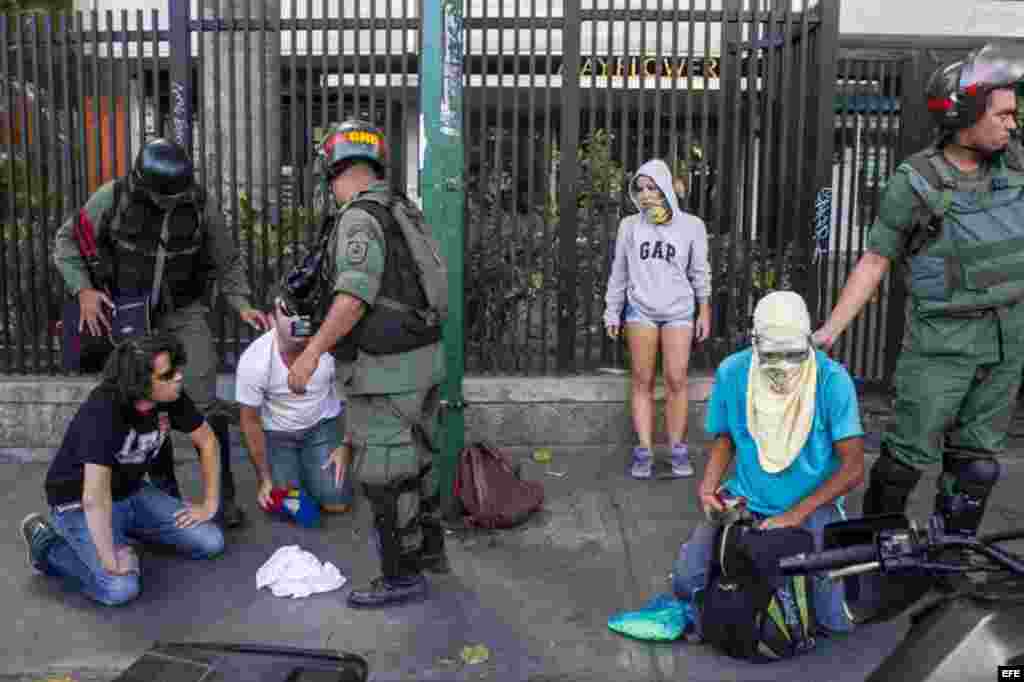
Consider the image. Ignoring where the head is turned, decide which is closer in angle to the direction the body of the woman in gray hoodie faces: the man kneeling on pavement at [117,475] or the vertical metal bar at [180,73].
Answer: the man kneeling on pavement

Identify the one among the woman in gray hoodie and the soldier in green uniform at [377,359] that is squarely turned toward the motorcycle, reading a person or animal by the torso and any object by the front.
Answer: the woman in gray hoodie

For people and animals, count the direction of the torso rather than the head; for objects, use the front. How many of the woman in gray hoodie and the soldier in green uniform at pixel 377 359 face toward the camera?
1

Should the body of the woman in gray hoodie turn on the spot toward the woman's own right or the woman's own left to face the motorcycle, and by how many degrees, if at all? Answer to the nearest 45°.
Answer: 0° — they already face it

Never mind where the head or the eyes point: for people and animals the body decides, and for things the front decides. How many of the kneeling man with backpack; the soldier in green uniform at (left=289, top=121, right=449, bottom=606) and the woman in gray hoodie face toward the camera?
2

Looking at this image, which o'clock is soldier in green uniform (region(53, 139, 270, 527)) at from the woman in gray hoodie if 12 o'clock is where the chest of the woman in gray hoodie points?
The soldier in green uniform is roughly at 2 o'clock from the woman in gray hoodie.

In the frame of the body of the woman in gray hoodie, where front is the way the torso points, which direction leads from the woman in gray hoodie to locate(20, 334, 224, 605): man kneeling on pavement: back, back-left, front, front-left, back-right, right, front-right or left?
front-right

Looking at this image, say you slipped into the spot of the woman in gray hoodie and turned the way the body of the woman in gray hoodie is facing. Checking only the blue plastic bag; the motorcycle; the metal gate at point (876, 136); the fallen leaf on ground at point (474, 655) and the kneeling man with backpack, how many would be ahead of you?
4

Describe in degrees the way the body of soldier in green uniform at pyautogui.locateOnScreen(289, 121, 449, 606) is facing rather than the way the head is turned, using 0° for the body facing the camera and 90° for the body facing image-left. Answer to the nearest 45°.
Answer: approximately 135°

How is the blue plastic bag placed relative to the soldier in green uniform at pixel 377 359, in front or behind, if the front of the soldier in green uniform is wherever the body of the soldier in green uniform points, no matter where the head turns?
behind
